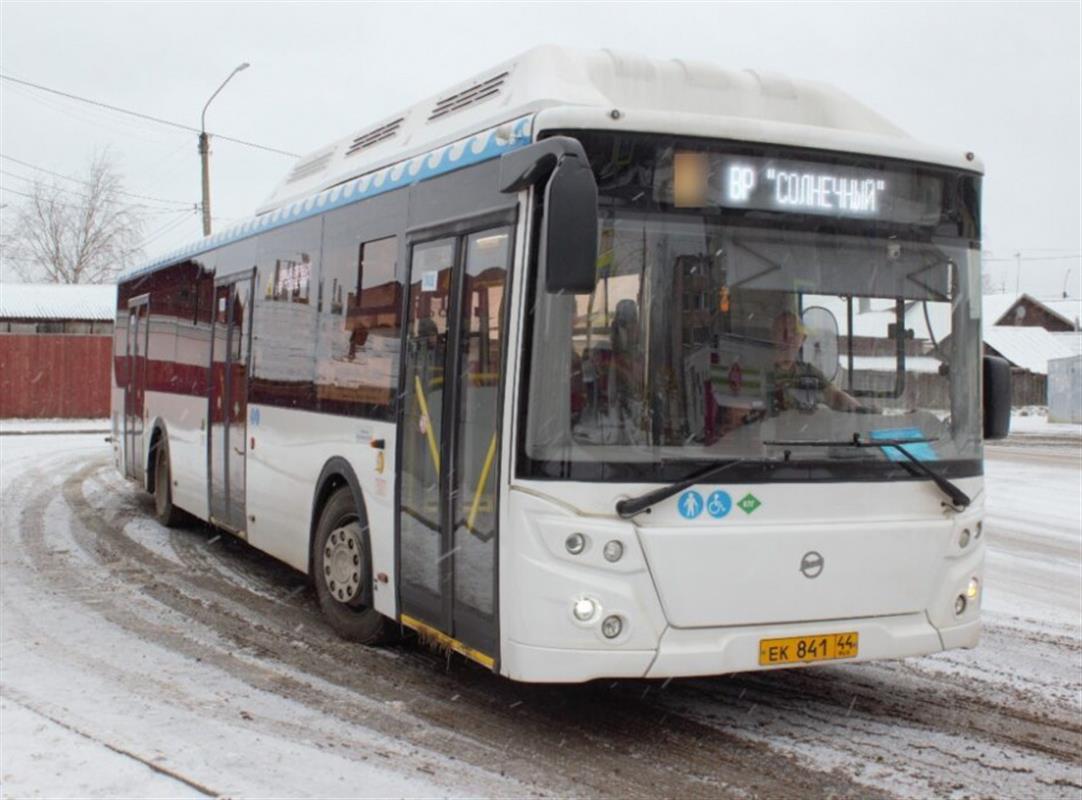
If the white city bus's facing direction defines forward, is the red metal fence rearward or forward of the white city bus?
rearward

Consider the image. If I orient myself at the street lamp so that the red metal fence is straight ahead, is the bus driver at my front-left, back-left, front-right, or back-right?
back-left

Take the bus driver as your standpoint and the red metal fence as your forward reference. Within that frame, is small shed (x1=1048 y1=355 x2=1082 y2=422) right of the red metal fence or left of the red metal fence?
right

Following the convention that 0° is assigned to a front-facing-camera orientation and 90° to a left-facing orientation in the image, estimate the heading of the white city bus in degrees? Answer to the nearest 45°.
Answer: approximately 315°

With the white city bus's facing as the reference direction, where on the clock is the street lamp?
The street lamp is roughly at 7 o'clock from the white city bus.

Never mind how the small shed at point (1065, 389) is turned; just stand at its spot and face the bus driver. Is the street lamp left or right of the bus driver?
right

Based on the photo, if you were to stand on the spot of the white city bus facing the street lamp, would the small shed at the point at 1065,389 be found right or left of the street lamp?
right

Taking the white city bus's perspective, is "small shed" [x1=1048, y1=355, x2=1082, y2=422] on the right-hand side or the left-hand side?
on its left
